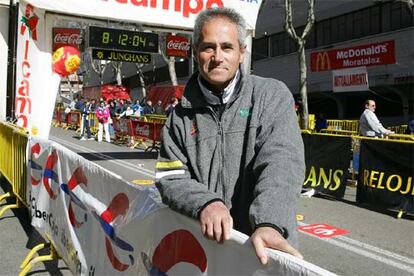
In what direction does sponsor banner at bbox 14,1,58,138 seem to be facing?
toward the camera

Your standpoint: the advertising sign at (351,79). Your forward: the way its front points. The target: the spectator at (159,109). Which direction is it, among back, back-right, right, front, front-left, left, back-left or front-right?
right

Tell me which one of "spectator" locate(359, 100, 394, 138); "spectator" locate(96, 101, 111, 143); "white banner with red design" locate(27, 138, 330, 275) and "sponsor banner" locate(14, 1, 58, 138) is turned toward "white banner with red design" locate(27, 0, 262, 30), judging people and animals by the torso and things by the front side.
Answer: "spectator" locate(96, 101, 111, 143)

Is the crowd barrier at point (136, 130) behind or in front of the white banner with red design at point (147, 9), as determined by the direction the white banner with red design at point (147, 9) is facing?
behind

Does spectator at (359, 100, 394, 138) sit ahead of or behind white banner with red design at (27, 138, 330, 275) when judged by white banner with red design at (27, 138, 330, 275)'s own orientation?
behind

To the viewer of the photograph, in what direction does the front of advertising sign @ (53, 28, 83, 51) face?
facing the viewer

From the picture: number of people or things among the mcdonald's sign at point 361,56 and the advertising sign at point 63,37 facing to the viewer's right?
0

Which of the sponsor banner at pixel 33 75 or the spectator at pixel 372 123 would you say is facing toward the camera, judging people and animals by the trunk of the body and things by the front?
the sponsor banner

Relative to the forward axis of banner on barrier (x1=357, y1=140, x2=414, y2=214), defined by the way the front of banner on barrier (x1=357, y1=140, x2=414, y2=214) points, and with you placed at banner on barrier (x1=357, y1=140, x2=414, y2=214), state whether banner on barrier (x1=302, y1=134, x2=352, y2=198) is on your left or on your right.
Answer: on your right

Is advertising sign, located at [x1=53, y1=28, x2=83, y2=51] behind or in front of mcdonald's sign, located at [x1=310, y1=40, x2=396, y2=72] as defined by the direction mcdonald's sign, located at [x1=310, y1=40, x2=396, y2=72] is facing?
in front

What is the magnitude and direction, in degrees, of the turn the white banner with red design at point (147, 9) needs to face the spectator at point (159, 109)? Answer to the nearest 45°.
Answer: approximately 180°

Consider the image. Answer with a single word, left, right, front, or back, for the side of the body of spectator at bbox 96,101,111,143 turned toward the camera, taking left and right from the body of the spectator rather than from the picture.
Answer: front

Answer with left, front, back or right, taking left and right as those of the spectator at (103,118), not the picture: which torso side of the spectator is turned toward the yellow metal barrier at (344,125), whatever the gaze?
left

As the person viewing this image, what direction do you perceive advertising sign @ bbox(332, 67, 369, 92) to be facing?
facing the viewer and to the left of the viewer
